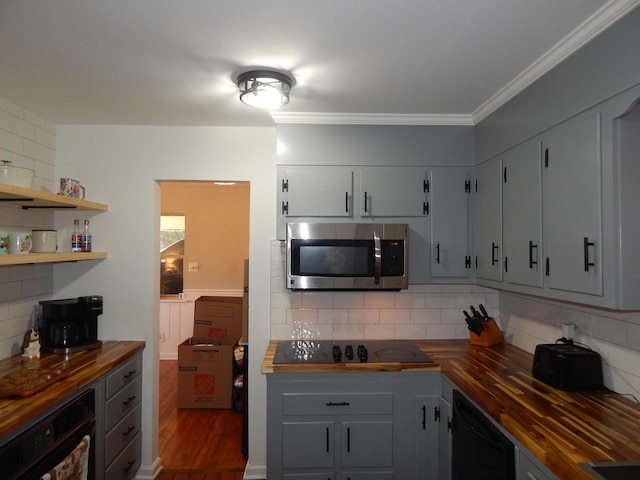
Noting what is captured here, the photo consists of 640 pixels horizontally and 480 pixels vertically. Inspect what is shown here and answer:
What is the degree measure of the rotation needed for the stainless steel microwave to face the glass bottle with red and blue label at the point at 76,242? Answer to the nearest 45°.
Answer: approximately 90° to its right

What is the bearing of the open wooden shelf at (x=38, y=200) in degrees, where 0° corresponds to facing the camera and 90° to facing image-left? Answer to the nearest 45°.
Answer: approximately 315°

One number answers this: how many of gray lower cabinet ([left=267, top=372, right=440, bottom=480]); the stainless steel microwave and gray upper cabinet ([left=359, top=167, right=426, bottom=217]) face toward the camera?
3

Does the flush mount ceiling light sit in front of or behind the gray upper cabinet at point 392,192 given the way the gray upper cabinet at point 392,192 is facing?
in front

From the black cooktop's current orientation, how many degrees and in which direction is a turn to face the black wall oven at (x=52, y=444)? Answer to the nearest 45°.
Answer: approximately 45° to its right

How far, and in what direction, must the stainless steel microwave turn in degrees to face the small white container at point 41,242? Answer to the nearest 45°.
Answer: approximately 90° to its right

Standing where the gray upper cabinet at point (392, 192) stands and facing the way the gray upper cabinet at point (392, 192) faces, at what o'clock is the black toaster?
The black toaster is roughly at 10 o'clock from the gray upper cabinet.

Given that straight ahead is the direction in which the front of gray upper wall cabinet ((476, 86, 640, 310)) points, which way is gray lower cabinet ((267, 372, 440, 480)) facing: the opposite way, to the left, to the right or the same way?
to the left

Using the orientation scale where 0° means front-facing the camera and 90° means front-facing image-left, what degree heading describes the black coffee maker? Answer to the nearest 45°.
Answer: approximately 315°

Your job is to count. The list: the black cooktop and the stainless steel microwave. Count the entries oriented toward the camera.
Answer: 2

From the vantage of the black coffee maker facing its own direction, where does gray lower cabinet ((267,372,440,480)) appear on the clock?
The gray lower cabinet is roughly at 12 o'clock from the black coffee maker.

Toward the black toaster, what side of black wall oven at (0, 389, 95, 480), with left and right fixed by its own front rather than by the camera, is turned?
front
